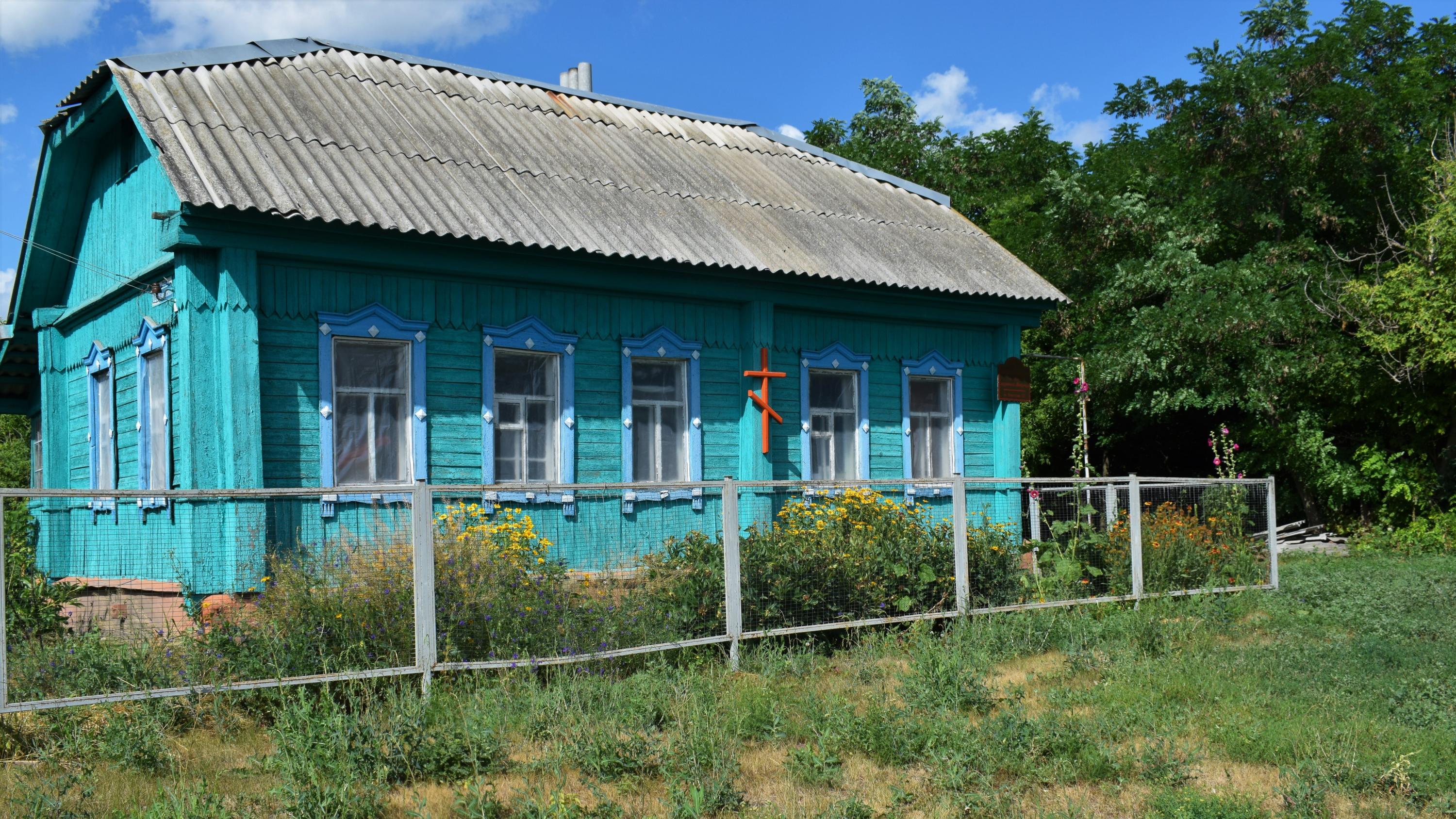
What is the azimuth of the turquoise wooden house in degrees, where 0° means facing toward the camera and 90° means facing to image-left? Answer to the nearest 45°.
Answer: approximately 315°

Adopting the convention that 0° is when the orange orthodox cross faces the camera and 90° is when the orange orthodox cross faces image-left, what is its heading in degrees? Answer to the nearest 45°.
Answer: approximately 315°

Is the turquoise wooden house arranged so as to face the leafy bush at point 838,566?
yes

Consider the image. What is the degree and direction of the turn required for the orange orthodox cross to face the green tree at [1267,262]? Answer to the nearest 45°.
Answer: approximately 90° to its left
